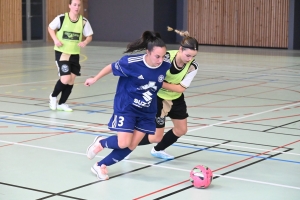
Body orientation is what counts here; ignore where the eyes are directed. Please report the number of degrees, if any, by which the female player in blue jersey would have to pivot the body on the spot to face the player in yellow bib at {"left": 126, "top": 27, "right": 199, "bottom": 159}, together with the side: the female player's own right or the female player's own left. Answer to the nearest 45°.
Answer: approximately 90° to the female player's own left
